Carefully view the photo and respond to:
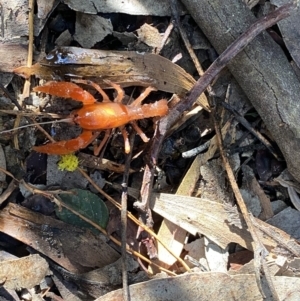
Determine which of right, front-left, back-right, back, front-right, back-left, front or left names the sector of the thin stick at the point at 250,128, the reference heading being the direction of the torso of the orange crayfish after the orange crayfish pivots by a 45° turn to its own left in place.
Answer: back-left

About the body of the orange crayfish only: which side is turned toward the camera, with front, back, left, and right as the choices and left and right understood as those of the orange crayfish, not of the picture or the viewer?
left

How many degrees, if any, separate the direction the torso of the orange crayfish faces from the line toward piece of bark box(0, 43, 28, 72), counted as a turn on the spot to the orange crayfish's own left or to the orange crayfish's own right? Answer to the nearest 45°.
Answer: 0° — it already faces it

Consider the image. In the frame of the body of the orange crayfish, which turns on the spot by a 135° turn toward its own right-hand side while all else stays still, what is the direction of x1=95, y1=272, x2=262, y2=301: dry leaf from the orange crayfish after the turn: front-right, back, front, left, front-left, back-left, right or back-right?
right
